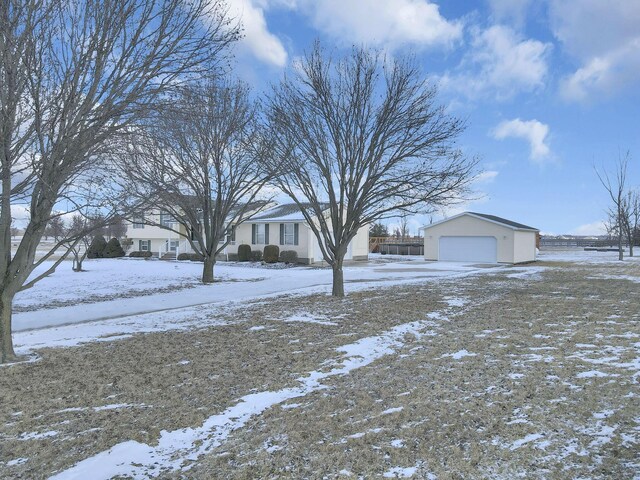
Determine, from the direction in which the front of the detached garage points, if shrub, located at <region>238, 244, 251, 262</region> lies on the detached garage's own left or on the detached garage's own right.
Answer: on the detached garage's own right

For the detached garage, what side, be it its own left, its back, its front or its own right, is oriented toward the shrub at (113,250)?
right

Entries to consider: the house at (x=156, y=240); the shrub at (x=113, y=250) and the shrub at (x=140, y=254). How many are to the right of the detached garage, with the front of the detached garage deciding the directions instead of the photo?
3

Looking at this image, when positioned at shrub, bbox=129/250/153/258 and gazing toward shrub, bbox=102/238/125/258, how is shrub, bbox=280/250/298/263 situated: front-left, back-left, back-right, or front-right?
back-left

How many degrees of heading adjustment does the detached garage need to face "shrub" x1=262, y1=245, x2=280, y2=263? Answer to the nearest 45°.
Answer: approximately 45° to its right

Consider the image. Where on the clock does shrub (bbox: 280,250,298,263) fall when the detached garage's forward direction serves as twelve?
The shrub is roughly at 2 o'clock from the detached garage.

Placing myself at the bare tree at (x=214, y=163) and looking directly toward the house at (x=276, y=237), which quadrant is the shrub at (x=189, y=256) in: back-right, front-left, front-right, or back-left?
front-left

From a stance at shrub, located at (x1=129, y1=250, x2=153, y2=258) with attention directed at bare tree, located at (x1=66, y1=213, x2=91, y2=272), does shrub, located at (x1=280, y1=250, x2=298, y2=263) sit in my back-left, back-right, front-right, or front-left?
front-left

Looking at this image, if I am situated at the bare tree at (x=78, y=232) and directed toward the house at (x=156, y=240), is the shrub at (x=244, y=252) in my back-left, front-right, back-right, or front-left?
front-right

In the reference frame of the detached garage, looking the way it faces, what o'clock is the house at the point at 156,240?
The house is roughly at 3 o'clock from the detached garage.

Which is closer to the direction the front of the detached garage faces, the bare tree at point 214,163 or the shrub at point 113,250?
the bare tree

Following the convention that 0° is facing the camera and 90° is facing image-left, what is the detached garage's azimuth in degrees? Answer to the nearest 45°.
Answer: approximately 0°

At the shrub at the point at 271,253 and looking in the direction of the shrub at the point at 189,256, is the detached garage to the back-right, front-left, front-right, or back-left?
back-right

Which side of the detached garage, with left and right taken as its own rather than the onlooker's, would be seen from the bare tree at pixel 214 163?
front

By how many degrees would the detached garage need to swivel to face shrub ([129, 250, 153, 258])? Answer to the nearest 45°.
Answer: approximately 90° to its right

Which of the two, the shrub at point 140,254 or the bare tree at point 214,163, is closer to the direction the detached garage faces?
the bare tree
